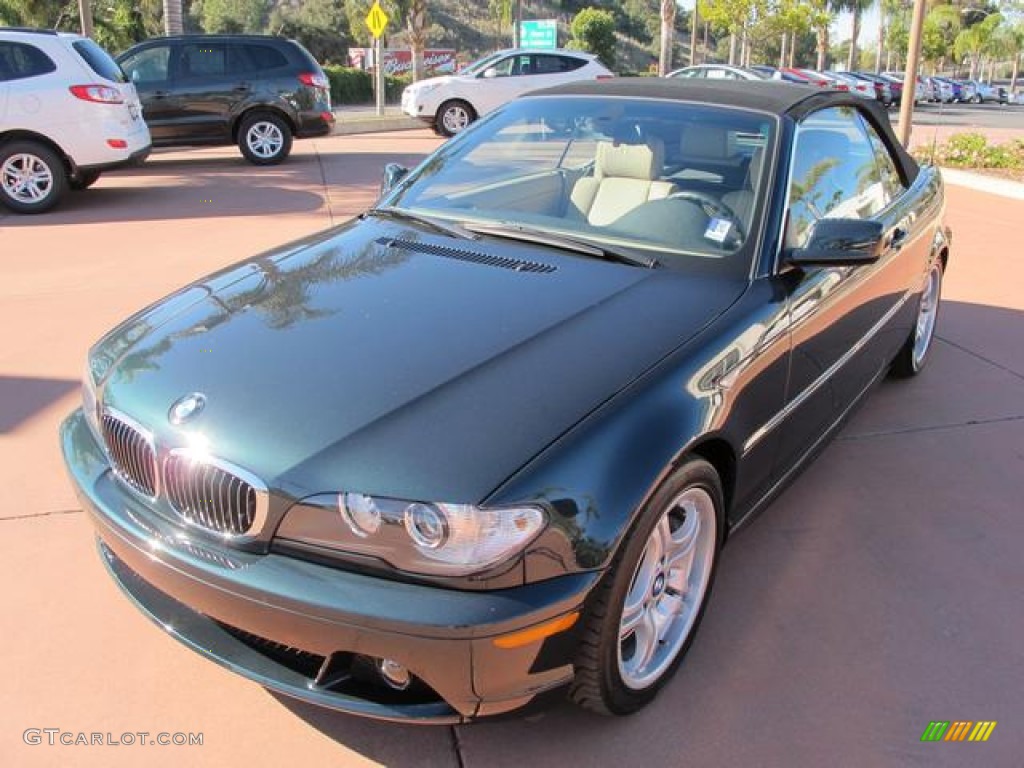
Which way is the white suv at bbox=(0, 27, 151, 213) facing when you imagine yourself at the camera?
facing away from the viewer and to the left of the viewer

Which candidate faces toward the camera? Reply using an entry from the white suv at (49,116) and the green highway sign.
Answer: the green highway sign

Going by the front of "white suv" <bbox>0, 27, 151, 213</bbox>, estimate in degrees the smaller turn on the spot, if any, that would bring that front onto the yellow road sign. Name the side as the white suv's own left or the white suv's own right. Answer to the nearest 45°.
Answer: approximately 90° to the white suv's own right

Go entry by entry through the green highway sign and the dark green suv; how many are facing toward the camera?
1

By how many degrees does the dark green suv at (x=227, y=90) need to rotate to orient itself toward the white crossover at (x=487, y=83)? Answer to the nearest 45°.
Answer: approximately 135° to its right

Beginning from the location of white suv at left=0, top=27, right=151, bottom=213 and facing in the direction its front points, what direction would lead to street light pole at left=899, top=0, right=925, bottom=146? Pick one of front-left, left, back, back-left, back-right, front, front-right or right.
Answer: back-right

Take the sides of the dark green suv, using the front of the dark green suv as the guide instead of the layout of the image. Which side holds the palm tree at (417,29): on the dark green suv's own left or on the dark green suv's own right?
on the dark green suv's own right

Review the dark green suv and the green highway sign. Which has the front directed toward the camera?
the green highway sign

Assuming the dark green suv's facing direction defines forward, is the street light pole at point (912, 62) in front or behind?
behind

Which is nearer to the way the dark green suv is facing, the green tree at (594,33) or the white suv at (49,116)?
the white suv

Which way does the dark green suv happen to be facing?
to the viewer's left

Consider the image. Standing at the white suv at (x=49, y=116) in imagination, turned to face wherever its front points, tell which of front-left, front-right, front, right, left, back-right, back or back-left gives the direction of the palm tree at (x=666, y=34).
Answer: right

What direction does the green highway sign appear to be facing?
toward the camera

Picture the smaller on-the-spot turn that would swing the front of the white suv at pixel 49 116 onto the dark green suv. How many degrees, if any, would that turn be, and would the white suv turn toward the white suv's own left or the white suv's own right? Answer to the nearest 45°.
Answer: approximately 90° to the white suv's own right

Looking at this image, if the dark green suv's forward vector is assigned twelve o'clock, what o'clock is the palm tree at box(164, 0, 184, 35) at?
The palm tree is roughly at 3 o'clock from the dark green suv.

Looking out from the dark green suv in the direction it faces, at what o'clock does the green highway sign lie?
The green highway sign is roughly at 4 o'clock from the dark green suv.
